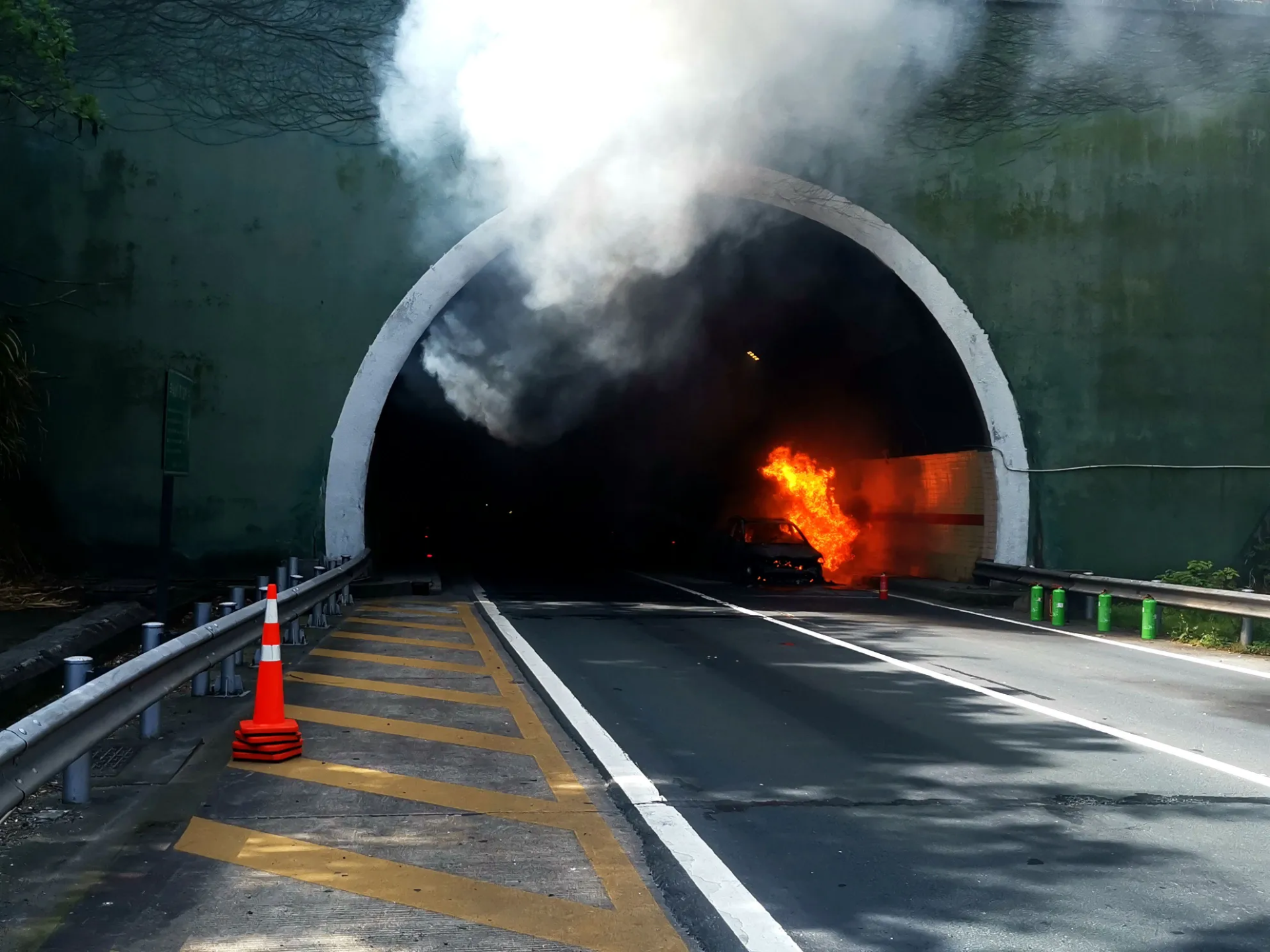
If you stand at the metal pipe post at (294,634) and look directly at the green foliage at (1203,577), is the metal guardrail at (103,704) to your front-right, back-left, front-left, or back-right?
back-right

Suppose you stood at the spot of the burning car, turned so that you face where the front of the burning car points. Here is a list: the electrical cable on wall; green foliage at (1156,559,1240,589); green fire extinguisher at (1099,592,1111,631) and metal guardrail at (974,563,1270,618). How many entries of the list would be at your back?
0

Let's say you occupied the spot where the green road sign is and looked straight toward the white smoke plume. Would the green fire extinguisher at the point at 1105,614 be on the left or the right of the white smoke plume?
right

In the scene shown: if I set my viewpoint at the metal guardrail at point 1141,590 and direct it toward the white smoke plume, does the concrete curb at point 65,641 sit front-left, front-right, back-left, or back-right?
front-left

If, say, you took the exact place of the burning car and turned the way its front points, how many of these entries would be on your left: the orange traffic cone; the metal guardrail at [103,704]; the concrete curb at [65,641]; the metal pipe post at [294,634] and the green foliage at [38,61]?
0

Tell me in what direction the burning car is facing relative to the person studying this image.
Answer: facing the viewer and to the right of the viewer

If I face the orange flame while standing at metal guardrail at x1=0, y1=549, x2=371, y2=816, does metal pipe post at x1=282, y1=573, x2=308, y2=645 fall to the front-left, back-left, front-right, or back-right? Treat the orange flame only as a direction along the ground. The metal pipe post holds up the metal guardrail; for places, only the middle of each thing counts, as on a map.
front-left

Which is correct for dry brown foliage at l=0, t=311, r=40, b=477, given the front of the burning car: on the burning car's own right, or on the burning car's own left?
on the burning car's own right

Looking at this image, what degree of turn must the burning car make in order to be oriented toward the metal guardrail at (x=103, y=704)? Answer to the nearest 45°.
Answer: approximately 45° to its right

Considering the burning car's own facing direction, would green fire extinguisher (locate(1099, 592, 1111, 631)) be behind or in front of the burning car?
in front

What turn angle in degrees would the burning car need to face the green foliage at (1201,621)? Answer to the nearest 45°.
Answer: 0° — it already faces it

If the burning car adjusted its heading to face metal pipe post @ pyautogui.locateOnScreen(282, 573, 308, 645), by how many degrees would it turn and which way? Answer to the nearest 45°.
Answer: approximately 45° to its right

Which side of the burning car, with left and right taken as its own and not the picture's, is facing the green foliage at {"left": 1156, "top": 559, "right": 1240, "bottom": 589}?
front

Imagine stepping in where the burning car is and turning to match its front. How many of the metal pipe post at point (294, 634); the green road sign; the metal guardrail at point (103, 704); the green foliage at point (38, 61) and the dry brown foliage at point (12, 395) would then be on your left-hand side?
0

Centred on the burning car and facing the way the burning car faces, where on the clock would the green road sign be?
The green road sign is roughly at 2 o'clock from the burning car.

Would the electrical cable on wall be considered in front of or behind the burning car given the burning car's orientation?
in front
